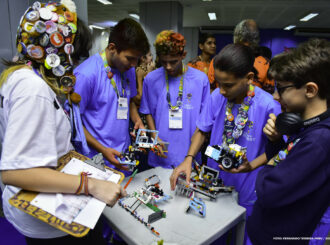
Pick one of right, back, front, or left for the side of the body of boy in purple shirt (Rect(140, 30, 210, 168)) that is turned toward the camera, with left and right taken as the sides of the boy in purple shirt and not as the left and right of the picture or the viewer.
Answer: front

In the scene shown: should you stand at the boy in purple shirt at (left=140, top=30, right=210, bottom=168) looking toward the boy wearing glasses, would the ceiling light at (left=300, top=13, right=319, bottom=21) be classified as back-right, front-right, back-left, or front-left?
back-left

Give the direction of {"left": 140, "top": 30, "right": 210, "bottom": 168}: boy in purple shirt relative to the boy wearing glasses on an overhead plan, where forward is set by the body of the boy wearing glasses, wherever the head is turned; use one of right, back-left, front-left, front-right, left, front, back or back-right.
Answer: front-right

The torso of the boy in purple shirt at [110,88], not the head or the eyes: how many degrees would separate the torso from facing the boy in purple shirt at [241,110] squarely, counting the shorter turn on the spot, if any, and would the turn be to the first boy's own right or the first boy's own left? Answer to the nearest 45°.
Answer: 0° — they already face them

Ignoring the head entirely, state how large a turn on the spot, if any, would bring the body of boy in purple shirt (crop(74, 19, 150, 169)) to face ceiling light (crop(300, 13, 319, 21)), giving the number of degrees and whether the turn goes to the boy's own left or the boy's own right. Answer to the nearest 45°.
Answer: approximately 90° to the boy's own left

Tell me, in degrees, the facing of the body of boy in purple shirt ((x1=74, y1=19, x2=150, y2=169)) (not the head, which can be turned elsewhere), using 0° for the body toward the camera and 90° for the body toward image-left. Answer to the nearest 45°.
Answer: approximately 315°

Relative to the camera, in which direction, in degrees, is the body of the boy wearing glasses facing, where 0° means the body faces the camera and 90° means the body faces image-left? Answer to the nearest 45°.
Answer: approximately 90°

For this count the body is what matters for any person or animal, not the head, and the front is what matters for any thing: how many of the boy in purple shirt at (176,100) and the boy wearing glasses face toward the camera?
1

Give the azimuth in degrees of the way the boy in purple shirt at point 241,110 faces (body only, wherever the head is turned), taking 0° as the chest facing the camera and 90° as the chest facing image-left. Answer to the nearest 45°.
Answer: approximately 45°

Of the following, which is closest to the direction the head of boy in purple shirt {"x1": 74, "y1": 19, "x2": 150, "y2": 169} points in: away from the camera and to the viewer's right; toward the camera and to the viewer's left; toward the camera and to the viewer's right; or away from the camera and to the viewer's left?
toward the camera and to the viewer's right

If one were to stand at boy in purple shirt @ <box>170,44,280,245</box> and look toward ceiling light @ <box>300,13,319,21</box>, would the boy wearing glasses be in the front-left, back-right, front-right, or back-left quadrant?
back-right

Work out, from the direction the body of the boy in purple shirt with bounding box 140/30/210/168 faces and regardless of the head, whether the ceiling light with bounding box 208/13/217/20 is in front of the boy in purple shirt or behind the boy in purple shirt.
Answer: behind

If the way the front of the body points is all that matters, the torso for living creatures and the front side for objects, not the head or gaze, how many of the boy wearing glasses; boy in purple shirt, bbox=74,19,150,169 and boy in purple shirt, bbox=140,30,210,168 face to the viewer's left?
1
